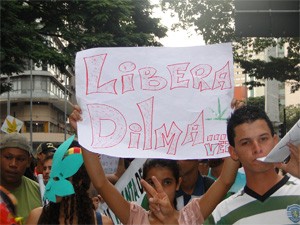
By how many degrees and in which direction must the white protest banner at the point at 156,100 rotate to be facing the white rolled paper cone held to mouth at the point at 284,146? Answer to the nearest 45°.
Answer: approximately 45° to its left

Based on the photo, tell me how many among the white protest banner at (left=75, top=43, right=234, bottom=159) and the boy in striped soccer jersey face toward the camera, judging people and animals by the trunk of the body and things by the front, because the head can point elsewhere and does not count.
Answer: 2

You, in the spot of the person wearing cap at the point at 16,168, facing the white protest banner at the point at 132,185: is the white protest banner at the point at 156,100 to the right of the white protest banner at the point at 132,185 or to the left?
right

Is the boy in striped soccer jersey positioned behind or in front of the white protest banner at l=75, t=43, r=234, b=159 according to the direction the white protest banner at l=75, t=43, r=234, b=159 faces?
in front

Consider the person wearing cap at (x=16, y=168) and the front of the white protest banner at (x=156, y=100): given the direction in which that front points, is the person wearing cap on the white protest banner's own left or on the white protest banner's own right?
on the white protest banner's own right

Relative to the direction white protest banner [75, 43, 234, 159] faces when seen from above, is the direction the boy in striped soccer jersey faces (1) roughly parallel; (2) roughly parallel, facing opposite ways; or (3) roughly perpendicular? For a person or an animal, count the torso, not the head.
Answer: roughly parallel

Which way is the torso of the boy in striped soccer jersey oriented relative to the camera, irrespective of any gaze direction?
toward the camera

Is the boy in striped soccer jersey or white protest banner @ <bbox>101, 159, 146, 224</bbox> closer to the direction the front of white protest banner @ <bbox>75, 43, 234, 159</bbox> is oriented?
the boy in striped soccer jersey

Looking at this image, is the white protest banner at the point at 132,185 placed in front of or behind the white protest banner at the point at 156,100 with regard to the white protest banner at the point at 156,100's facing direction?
behind

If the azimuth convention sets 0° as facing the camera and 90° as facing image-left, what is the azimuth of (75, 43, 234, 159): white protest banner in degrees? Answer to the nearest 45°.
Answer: approximately 0°
